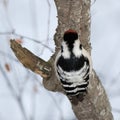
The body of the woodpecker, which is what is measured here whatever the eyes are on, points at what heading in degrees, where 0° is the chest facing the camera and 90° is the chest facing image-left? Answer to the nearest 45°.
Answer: approximately 180°
